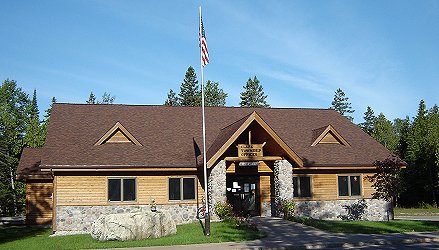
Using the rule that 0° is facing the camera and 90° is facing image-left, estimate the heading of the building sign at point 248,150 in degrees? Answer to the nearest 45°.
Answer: approximately 0°

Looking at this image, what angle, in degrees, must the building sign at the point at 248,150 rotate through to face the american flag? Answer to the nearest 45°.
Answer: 0° — it already faces it

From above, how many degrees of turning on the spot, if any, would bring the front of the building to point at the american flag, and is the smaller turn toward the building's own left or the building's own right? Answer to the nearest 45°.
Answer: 0° — it already faces it

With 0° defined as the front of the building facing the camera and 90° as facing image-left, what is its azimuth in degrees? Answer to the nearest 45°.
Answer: approximately 0°
